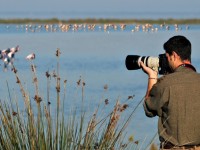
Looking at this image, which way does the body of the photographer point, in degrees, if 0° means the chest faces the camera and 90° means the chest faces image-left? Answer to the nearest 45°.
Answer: approximately 135°

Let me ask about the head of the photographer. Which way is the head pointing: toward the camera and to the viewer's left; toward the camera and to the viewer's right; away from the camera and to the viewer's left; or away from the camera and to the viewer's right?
away from the camera and to the viewer's left
